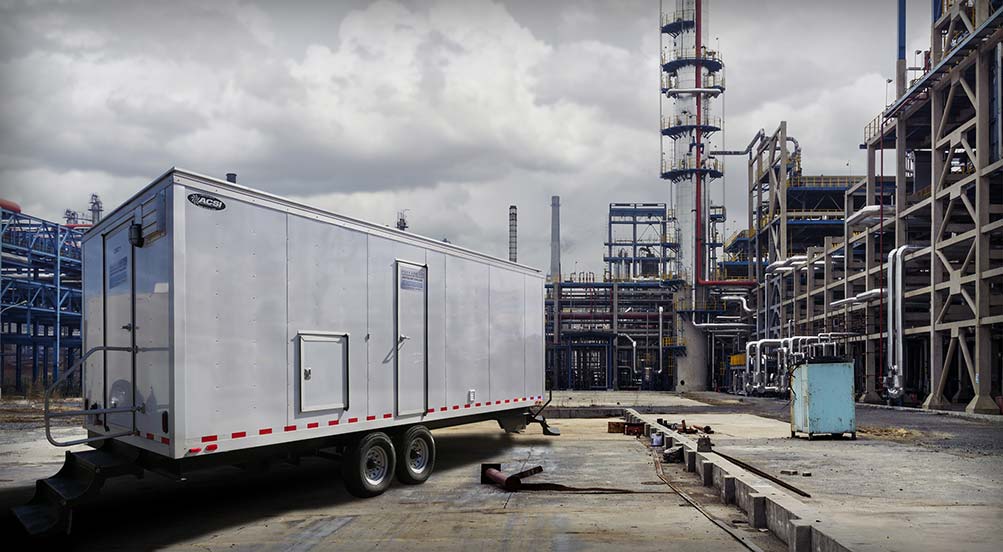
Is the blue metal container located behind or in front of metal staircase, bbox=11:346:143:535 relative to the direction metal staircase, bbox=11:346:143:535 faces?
behind

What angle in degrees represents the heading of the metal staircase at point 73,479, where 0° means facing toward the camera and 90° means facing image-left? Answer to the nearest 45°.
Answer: approximately 45°
